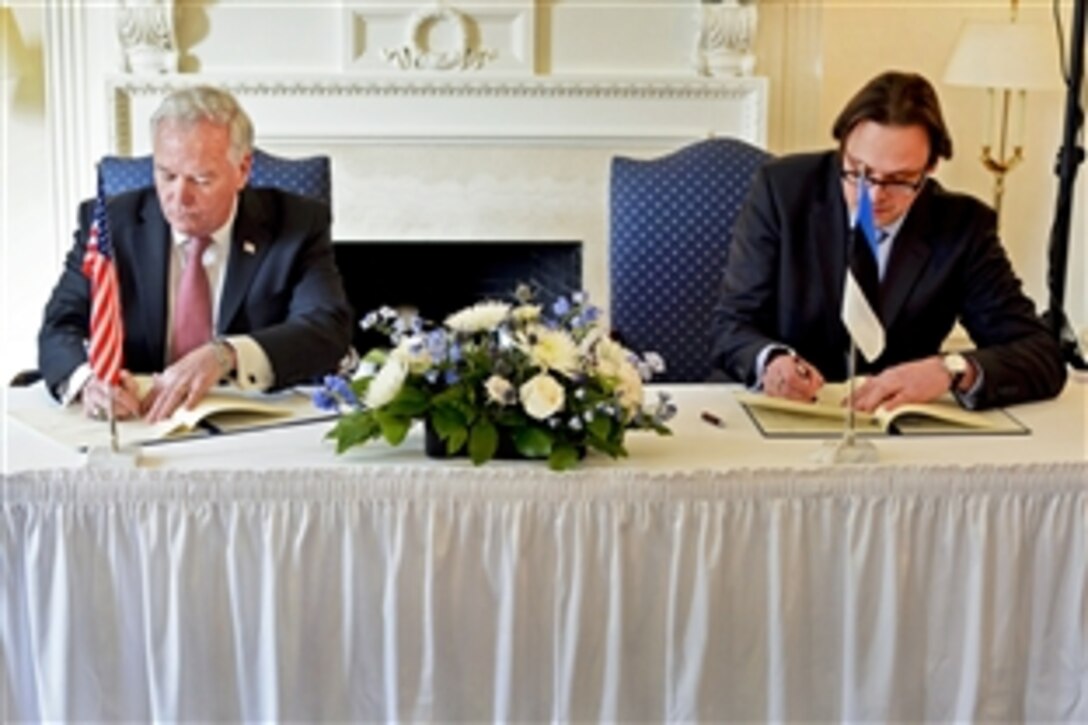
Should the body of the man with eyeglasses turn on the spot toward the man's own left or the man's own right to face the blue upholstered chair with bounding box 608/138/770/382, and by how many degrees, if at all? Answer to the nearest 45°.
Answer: approximately 135° to the man's own right

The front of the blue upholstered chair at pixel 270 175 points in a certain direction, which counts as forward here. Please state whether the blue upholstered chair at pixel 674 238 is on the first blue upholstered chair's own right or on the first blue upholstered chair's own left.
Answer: on the first blue upholstered chair's own left

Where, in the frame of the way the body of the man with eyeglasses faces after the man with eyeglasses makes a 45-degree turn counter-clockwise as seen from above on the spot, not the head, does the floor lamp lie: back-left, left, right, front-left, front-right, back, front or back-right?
back-left

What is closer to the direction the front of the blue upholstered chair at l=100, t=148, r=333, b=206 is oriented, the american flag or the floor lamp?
the american flag

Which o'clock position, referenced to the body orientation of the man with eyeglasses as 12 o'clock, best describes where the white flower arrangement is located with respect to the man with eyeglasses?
The white flower arrangement is roughly at 1 o'clock from the man with eyeglasses.

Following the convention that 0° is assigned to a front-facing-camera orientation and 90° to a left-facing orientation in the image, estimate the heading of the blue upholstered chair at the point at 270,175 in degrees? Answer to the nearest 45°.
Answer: approximately 0°

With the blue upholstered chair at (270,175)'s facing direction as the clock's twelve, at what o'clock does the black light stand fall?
The black light stand is roughly at 9 o'clock from the blue upholstered chair.
